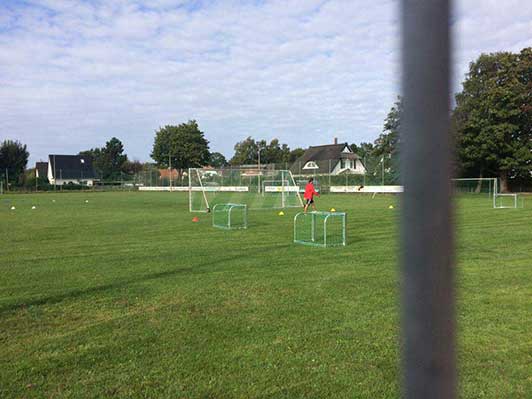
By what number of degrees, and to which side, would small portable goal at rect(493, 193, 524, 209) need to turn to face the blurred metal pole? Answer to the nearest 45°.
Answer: approximately 45° to its left

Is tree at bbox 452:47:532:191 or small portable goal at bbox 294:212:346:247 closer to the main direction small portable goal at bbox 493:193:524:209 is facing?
the small portable goal

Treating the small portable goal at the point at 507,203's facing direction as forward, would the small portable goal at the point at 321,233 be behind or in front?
in front

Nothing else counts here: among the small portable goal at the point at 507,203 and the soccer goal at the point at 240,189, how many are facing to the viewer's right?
0

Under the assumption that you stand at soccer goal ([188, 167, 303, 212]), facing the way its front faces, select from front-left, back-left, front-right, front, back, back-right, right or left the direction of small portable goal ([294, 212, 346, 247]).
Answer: front-left

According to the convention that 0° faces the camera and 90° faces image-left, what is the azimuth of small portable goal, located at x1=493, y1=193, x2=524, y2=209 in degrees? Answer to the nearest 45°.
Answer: approximately 45°
